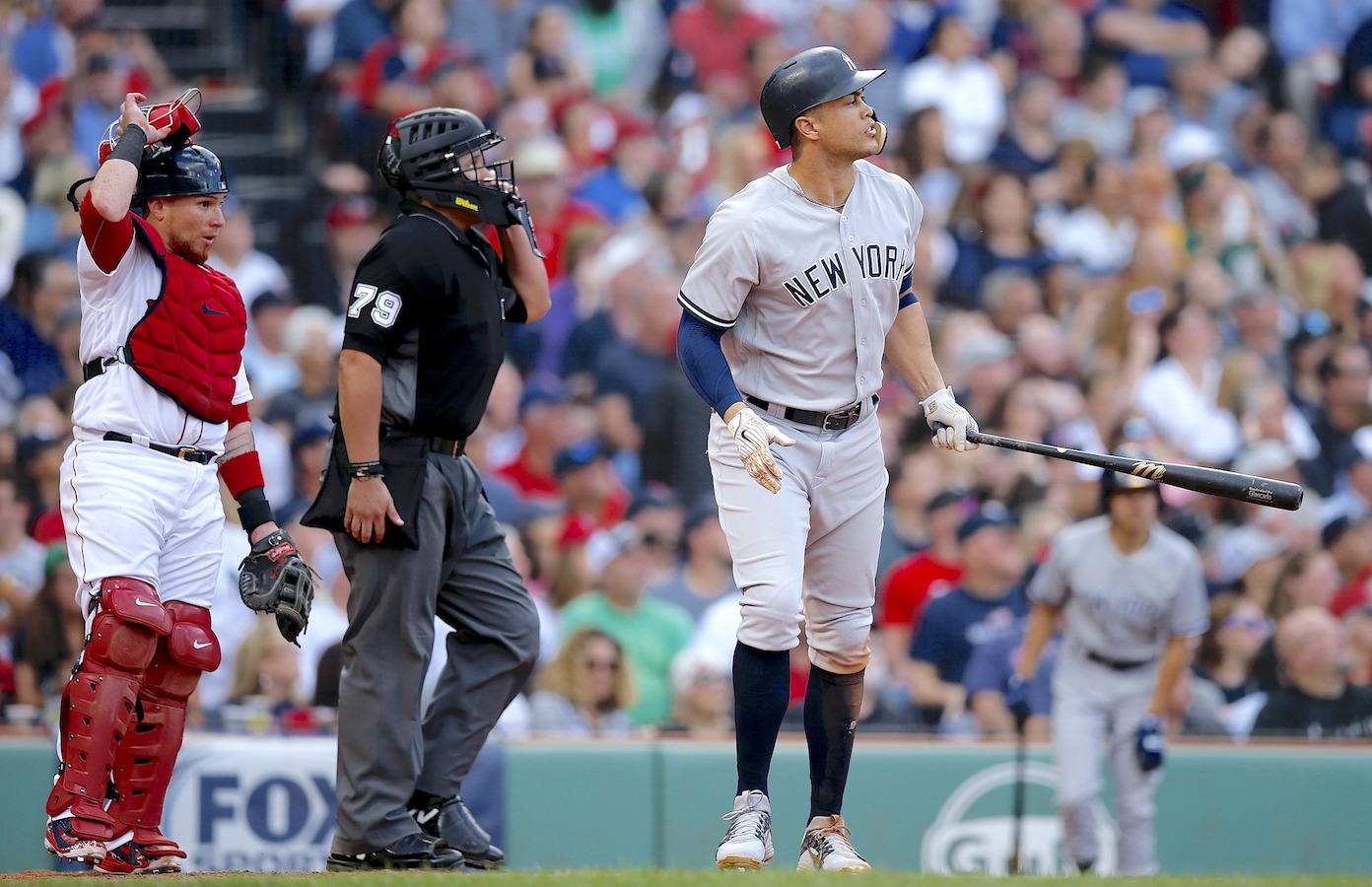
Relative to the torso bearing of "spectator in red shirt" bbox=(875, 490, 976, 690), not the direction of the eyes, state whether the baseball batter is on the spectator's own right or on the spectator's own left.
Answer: on the spectator's own right

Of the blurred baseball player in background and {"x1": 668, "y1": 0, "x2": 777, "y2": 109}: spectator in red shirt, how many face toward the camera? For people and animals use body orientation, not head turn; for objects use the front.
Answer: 2

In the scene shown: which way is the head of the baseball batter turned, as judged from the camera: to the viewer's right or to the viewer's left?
to the viewer's right

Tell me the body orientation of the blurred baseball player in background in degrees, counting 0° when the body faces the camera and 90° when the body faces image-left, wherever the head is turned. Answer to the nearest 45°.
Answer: approximately 0°

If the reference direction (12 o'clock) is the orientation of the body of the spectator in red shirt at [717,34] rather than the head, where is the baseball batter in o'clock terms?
The baseball batter is roughly at 12 o'clock from the spectator in red shirt.

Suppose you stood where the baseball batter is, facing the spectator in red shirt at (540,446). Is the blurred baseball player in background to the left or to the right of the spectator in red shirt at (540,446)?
right

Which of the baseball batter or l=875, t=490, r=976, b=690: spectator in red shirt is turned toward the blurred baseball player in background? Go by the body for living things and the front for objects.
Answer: the spectator in red shirt
